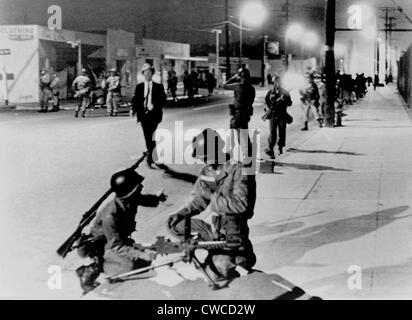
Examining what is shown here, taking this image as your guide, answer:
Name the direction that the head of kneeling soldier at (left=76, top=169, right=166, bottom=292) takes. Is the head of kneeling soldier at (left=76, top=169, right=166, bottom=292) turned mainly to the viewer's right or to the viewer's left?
to the viewer's right

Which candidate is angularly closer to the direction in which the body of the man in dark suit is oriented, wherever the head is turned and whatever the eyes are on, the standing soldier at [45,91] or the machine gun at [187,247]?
the machine gun

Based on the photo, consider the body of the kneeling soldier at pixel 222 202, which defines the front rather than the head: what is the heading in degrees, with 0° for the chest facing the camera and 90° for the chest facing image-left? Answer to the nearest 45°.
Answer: approximately 45°

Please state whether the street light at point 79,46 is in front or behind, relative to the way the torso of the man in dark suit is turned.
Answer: behind

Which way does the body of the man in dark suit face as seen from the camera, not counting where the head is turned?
toward the camera

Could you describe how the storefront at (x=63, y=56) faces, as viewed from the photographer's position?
facing the viewer and to the right of the viewer

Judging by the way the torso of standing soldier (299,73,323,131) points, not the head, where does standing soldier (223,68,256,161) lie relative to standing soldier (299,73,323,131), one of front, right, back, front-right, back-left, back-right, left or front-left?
front-left

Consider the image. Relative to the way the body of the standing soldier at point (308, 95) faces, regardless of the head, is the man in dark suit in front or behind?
in front

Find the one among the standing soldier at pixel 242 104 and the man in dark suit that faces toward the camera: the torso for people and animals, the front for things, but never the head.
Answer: the man in dark suit

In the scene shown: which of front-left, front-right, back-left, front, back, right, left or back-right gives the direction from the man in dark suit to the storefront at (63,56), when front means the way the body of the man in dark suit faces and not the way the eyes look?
back

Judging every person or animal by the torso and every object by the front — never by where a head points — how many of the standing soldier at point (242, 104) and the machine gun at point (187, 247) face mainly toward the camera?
0

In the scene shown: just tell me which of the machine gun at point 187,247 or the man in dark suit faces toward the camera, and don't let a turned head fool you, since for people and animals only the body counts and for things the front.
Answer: the man in dark suit

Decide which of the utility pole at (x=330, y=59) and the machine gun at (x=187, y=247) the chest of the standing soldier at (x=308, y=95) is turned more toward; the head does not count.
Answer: the machine gun
